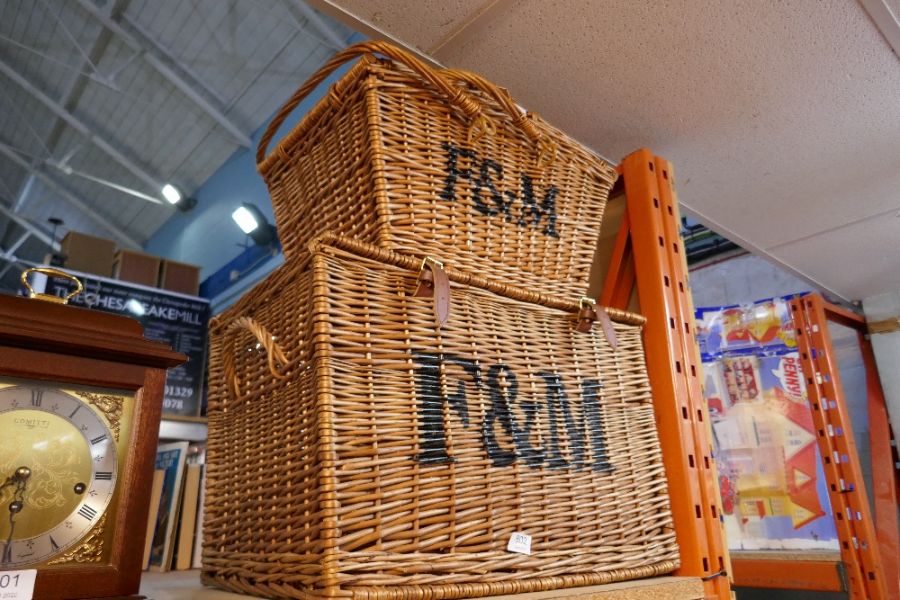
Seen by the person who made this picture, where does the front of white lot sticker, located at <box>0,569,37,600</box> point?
facing the viewer

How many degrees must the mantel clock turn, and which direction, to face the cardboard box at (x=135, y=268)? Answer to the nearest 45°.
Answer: approximately 180°

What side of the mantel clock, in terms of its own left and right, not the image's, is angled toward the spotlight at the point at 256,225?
back

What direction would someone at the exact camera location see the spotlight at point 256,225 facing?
facing the viewer and to the left of the viewer

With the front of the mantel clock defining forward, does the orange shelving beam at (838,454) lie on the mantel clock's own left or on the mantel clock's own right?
on the mantel clock's own left

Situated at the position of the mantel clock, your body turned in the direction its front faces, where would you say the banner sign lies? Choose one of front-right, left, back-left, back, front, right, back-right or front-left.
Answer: back

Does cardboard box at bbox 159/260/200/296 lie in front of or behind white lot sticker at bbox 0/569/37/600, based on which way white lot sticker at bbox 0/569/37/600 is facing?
behind

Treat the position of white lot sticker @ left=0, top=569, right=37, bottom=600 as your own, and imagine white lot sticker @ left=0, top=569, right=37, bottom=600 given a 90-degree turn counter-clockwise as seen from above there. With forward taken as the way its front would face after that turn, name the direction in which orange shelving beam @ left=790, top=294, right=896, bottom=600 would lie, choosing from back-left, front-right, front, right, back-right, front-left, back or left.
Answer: front

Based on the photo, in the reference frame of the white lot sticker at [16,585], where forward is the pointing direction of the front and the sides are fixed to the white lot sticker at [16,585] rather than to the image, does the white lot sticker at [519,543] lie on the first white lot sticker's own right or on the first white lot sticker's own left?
on the first white lot sticker's own left

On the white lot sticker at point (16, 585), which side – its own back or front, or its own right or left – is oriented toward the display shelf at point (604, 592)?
left

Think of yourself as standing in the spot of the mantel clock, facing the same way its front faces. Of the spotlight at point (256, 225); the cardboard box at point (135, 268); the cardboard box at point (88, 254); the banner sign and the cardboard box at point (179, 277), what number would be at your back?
5

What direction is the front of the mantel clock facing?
toward the camera

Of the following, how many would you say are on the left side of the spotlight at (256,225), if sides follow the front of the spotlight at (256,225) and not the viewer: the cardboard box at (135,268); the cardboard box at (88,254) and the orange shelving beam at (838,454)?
1
